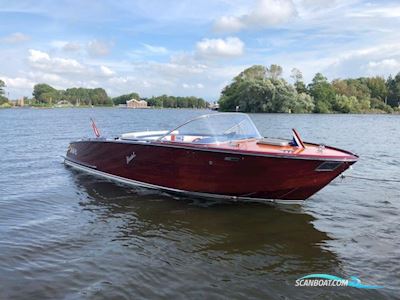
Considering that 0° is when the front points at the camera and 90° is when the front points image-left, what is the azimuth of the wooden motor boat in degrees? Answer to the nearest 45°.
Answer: approximately 315°
